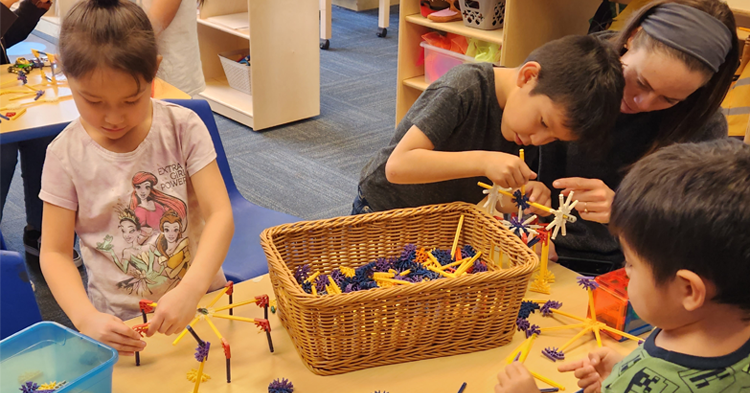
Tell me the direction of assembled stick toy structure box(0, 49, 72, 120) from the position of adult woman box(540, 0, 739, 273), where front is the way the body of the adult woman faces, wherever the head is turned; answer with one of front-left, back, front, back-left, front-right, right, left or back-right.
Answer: front-right

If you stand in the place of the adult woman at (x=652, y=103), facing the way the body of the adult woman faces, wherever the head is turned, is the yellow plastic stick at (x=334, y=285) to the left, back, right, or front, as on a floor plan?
front

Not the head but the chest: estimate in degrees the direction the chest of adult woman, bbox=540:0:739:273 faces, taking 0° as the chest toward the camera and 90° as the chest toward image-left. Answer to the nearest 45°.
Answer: approximately 45°

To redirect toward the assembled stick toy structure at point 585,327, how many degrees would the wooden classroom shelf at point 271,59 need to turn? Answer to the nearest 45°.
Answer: approximately 45° to its left

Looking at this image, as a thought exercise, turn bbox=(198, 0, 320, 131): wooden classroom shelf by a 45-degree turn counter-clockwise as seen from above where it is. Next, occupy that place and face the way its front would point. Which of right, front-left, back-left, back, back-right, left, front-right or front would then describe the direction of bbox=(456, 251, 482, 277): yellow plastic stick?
front

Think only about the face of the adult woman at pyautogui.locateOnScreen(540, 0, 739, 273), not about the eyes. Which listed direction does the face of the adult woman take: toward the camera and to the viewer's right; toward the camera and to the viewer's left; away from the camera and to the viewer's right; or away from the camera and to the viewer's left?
toward the camera and to the viewer's left

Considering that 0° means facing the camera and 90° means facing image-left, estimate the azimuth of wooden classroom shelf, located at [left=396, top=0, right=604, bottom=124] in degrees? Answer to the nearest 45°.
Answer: approximately 45°

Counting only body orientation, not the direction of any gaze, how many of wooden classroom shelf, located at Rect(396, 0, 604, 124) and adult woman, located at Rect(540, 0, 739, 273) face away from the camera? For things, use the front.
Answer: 0

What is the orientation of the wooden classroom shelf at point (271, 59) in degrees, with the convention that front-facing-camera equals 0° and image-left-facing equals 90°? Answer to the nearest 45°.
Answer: approximately 45°
